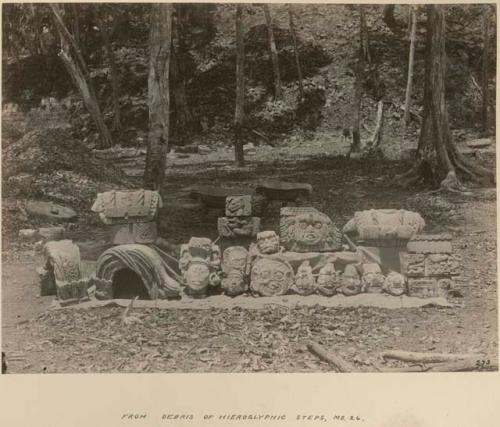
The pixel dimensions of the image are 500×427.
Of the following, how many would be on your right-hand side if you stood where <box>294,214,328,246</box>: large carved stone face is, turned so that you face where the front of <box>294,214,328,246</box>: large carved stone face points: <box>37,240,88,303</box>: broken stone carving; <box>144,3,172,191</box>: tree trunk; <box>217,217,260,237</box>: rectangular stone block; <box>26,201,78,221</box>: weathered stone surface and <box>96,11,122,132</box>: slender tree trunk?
5

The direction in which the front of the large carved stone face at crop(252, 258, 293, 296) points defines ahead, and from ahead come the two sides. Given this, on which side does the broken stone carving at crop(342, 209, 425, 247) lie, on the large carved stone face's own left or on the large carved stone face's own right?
on the large carved stone face's own left

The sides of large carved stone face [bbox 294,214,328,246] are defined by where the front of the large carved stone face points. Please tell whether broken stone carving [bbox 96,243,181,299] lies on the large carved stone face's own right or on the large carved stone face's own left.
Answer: on the large carved stone face's own right

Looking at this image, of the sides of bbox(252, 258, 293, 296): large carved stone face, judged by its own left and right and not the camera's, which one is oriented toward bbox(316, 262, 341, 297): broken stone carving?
left

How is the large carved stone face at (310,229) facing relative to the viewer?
toward the camera

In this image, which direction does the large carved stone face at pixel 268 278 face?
toward the camera

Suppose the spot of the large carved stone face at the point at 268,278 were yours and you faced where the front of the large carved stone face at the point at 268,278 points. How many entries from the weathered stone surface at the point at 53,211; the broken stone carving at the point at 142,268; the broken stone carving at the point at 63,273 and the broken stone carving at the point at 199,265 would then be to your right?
4

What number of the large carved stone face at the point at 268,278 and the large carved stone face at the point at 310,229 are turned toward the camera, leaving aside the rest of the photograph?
2

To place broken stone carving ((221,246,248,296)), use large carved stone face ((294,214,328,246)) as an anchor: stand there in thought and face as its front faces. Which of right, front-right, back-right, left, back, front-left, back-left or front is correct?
right

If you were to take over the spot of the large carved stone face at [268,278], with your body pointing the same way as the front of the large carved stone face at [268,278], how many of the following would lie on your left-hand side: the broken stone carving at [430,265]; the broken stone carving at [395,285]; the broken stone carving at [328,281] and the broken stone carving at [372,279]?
4

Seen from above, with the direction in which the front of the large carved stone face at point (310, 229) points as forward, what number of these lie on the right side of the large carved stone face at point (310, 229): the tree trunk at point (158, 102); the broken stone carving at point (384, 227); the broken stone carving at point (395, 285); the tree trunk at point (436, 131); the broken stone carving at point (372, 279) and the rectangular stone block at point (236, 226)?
2
